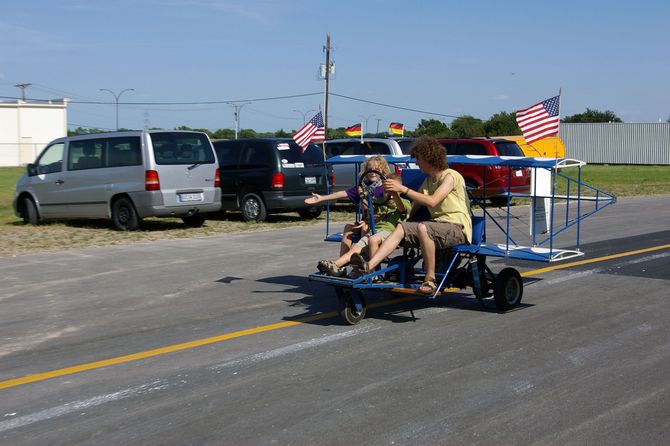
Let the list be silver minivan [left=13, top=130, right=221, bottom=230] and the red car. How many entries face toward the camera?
0

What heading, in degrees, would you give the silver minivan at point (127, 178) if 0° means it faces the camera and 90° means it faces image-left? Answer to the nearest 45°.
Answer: approximately 135°

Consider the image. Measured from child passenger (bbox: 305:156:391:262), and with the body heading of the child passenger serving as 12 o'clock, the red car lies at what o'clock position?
The red car is roughly at 5 o'clock from the child passenger.

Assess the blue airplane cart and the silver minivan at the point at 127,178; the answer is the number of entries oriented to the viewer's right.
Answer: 0

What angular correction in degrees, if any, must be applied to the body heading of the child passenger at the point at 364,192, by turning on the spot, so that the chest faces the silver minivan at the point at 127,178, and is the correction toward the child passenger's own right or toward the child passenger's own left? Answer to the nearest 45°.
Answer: approximately 90° to the child passenger's own right

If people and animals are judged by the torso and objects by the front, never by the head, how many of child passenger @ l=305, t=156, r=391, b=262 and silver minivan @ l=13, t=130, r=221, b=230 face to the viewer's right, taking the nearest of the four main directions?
0

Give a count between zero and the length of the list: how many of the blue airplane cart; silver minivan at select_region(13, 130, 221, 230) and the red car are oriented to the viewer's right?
0

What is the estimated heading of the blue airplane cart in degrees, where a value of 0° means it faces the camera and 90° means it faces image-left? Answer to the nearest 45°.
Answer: approximately 45°

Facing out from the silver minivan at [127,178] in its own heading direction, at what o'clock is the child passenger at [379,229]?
The child passenger is roughly at 7 o'clock from the silver minivan.

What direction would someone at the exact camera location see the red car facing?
facing away from the viewer and to the left of the viewer

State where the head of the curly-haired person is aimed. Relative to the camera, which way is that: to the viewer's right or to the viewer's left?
to the viewer's left

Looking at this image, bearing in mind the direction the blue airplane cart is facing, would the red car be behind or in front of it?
behind

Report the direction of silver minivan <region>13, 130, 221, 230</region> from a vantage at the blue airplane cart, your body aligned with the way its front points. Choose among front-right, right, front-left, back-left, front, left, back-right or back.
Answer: right

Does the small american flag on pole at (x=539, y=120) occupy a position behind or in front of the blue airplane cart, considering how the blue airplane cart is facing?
behind
